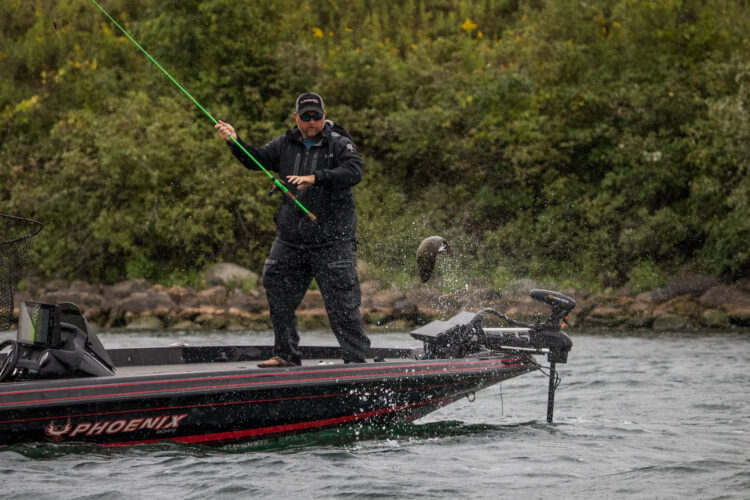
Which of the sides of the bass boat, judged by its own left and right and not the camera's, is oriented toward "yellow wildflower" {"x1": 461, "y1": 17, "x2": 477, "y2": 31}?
left

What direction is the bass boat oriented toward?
to the viewer's right

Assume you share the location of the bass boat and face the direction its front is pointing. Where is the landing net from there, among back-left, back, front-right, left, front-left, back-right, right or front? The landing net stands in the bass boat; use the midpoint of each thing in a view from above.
back

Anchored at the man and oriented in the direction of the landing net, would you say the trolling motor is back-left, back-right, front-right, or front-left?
back-right
